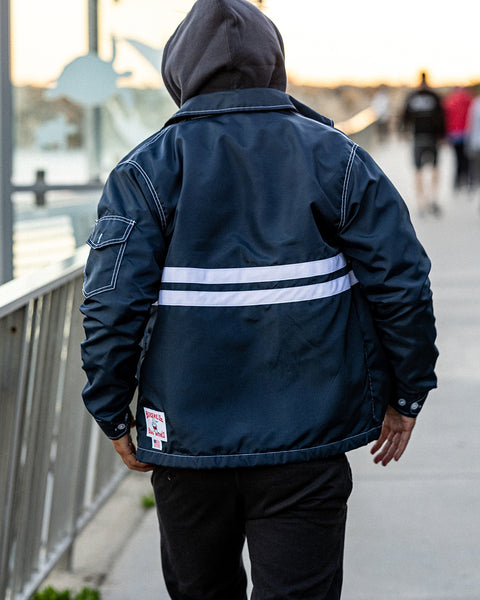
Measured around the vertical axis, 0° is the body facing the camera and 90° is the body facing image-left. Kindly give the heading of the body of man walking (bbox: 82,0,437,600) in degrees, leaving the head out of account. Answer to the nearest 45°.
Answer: approximately 180°

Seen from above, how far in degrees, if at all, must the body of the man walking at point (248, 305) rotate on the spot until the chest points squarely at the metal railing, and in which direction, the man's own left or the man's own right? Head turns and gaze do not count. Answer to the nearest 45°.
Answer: approximately 45° to the man's own left
